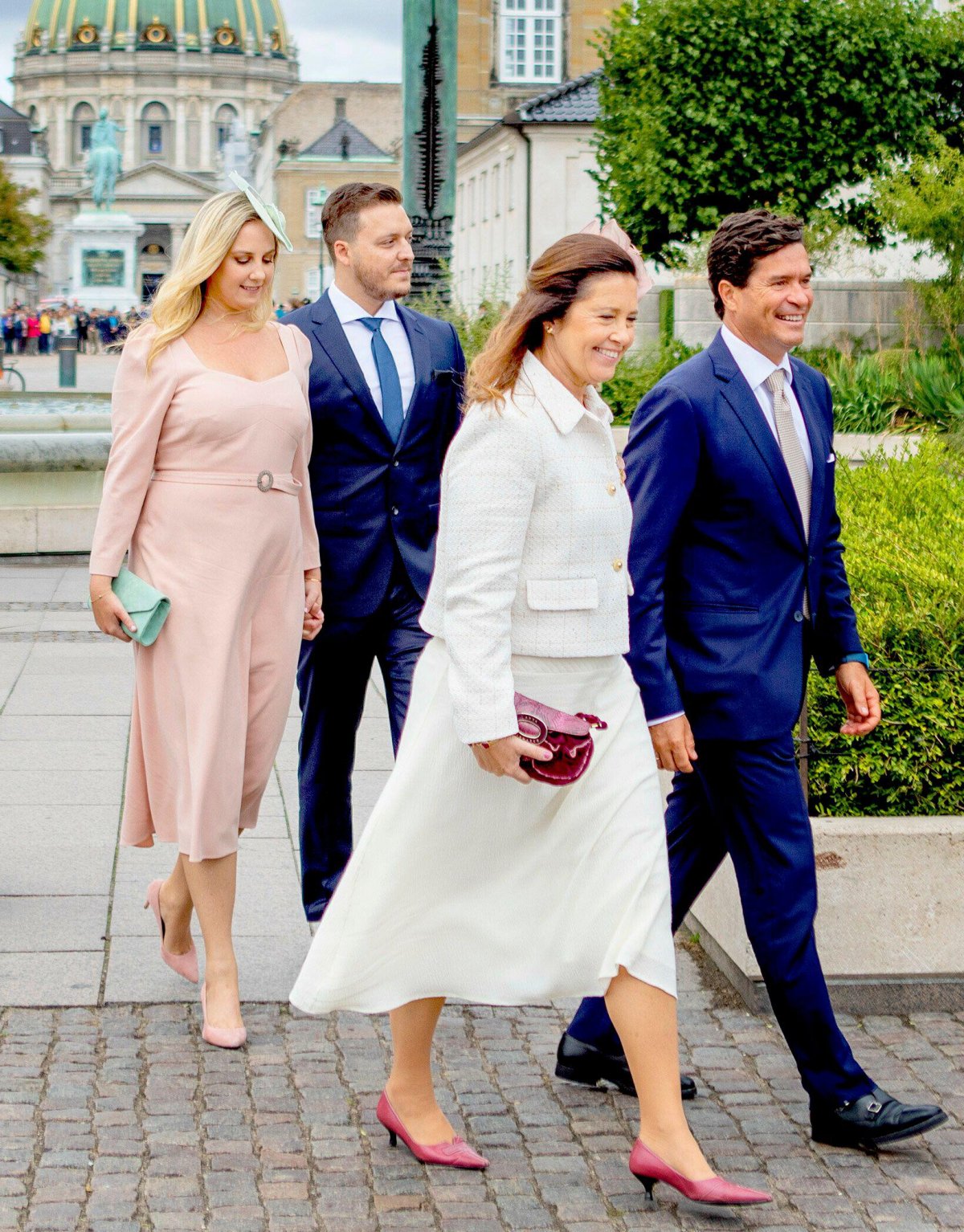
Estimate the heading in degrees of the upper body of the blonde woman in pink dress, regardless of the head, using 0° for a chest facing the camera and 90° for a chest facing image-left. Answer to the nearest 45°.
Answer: approximately 315°

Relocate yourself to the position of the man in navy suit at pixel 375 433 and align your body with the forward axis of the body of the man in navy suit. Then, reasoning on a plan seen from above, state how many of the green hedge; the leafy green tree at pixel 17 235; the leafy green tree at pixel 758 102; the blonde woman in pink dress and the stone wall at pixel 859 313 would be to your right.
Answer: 1

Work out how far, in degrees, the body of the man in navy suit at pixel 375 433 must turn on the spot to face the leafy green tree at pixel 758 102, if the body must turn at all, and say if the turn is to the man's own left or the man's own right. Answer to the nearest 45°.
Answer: approximately 135° to the man's own left

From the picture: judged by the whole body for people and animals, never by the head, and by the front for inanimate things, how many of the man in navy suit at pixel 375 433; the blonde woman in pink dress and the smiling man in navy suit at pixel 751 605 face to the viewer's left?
0

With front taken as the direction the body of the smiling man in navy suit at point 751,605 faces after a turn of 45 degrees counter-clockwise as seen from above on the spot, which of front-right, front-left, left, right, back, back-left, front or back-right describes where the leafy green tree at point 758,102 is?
left

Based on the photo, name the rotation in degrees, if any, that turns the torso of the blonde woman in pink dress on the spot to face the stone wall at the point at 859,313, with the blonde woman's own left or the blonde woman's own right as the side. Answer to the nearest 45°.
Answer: approximately 90° to the blonde woman's own left

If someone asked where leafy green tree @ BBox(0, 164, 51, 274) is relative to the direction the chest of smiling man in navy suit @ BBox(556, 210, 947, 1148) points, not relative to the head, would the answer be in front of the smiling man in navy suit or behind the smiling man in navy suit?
behind

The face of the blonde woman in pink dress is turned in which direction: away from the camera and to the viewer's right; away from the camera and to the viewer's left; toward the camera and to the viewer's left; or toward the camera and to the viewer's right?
toward the camera and to the viewer's right

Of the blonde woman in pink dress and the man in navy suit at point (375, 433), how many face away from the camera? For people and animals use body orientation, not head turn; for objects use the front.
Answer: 0

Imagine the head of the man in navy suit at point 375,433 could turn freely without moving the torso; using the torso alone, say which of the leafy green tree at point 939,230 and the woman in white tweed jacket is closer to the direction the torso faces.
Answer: the woman in white tweed jacket

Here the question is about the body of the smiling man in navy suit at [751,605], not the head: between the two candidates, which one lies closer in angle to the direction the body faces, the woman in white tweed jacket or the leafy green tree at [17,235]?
the woman in white tweed jacket

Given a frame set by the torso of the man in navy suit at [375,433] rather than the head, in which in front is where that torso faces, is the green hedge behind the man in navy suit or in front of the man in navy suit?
in front

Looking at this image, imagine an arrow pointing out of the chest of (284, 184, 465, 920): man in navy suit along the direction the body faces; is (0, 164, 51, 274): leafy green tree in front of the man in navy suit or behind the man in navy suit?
behind

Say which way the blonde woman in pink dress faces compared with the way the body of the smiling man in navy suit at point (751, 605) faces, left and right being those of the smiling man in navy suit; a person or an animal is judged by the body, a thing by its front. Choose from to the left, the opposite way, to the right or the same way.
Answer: the same way

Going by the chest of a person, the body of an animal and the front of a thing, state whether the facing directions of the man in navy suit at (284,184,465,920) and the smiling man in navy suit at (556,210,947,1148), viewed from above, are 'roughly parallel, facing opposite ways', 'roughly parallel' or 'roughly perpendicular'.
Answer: roughly parallel

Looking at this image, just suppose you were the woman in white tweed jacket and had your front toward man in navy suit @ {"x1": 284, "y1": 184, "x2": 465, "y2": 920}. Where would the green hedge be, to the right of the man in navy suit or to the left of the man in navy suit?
right

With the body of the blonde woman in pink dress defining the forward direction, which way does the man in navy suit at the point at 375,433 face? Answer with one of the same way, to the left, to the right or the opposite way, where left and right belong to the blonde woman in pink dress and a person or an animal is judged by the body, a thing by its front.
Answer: the same way

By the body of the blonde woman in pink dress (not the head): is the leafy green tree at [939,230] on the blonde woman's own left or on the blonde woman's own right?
on the blonde woman's own left

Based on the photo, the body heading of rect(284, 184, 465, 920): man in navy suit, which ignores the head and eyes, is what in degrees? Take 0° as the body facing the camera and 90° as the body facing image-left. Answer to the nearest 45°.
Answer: approximately 315°

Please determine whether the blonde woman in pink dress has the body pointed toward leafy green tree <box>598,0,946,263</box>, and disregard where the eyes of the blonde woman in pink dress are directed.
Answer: no
